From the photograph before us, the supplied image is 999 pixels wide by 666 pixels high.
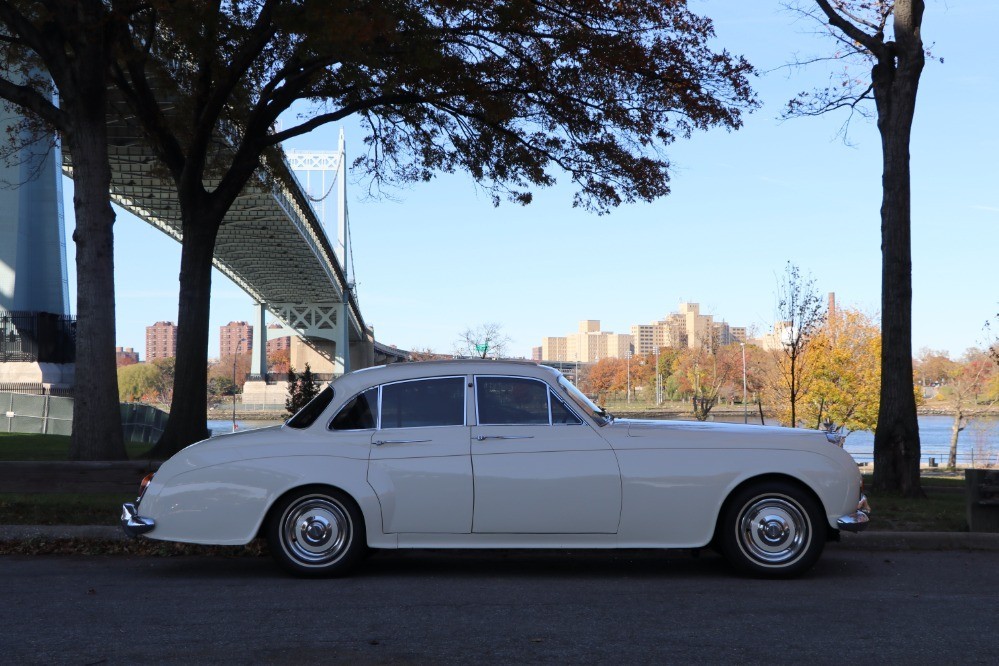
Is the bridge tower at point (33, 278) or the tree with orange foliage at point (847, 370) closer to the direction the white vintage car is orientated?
the tree with orange foliage

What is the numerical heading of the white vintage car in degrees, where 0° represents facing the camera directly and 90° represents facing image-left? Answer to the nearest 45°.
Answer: approximately 270°

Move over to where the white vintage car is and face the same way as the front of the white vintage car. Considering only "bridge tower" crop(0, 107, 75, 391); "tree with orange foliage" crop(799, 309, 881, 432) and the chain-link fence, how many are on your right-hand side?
0

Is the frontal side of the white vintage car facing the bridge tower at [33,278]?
no

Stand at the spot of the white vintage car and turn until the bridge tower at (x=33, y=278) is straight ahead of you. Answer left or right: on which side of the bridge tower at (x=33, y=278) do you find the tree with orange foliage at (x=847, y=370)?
right

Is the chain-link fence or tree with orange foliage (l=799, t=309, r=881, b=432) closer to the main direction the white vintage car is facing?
the tree with orange foliage

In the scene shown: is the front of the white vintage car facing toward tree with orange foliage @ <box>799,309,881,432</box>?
no

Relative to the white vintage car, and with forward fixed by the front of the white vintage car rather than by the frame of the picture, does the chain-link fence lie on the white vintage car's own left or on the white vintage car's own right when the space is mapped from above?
on the white vintage car's own left
